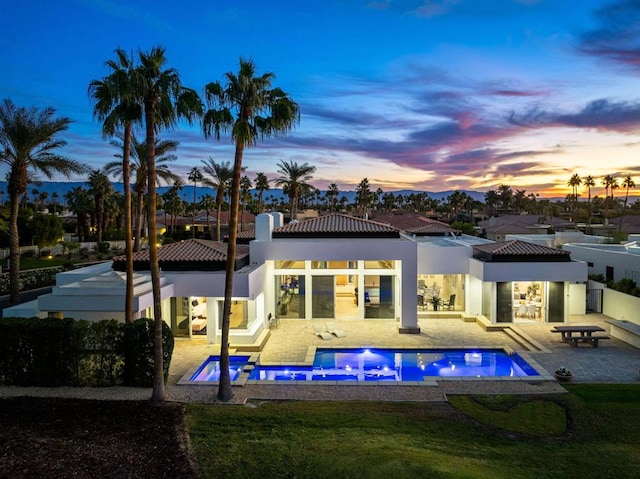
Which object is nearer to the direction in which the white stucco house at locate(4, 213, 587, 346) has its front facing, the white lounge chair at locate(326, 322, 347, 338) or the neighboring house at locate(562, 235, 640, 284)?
the white lounge chair

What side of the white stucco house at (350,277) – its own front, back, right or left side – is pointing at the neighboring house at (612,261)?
left

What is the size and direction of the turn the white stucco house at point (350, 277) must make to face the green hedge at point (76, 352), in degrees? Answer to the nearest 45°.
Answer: approximately 45° to its right

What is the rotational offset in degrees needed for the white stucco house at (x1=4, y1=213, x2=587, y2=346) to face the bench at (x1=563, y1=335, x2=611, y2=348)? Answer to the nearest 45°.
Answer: approximately 45° to its left

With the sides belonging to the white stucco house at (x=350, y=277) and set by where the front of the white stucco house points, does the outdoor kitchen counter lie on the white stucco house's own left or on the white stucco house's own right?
on the white stucco house's own left

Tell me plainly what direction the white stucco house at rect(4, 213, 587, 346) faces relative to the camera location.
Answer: facing the viewer

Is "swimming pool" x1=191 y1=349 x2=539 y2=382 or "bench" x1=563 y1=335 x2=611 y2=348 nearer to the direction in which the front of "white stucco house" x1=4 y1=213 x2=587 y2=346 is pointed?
the swimming pool

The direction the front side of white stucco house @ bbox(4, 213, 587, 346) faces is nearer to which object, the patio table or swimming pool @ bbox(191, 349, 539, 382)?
the swimming pool

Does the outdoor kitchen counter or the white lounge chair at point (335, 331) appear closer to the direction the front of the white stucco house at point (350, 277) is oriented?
the white lounge chair

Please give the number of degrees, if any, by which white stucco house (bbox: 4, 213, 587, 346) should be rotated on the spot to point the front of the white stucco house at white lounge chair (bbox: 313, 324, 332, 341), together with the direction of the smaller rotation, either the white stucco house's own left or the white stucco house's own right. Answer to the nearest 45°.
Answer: approximately 45° to the white stucco house's own right
